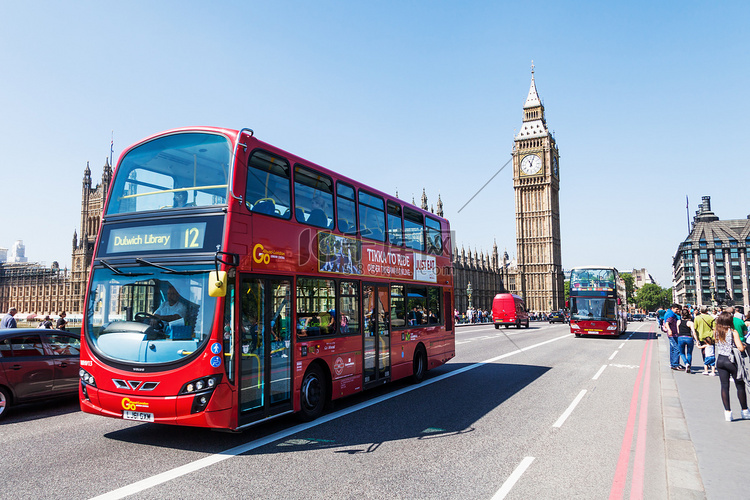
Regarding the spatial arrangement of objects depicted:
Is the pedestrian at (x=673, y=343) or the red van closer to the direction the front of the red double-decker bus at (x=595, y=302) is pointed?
the pedestrian

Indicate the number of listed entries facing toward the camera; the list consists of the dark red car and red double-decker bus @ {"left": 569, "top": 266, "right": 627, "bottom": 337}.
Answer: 1

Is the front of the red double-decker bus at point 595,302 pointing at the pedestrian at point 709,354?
yes

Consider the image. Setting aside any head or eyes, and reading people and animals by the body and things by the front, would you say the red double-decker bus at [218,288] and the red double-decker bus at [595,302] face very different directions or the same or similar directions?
same or similar directions

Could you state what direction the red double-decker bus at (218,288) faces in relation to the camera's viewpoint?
facing the viewer and to the left of the viewer

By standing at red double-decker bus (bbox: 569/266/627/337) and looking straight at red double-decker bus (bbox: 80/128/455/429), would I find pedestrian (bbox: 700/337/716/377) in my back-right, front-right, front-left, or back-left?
front-left

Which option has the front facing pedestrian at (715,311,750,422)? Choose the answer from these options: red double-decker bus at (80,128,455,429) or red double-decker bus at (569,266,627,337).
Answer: red double-decker bus at (569,266,627,337)

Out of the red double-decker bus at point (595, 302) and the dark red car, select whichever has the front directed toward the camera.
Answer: the red double-decker bus

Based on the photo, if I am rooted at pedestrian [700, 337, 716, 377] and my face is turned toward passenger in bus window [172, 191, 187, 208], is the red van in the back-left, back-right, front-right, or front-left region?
back-right

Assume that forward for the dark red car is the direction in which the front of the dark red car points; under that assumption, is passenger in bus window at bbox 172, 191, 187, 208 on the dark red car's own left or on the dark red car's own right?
on the dark red car's own right

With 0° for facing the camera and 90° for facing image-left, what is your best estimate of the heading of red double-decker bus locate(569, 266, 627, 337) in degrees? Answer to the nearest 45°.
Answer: approximately 0°

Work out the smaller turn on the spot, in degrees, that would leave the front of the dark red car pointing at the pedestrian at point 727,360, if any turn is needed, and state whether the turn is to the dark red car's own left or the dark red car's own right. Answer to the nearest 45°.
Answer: approximately 90° to the dark red car's own right

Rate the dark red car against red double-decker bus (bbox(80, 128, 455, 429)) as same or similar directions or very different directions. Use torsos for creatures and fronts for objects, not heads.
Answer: very different directions
